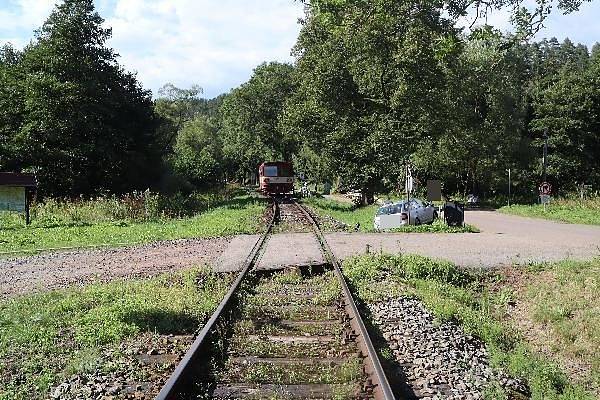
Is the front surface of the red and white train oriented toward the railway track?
yes

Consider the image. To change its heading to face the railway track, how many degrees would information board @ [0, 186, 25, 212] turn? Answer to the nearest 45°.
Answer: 0° — it already faces it

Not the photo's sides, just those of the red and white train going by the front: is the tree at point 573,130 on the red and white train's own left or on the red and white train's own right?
on the red and white train's own left

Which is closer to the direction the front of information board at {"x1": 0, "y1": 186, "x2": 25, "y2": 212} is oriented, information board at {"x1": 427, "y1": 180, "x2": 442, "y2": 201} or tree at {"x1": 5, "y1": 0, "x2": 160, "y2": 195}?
the information board

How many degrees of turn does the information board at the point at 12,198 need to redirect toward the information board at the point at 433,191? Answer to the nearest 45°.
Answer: approximately 45° to its left

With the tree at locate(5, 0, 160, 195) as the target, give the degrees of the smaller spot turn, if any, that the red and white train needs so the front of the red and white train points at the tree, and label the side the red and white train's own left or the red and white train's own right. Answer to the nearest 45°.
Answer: approximately 45° to the red and white train's own right

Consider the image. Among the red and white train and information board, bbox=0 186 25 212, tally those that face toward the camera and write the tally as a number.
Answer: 2

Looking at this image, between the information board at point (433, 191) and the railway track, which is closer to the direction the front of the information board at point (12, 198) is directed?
the railway track

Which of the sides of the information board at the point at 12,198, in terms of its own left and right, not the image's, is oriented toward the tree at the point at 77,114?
back

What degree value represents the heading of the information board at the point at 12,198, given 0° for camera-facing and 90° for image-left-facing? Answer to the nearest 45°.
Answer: approximately 0°
